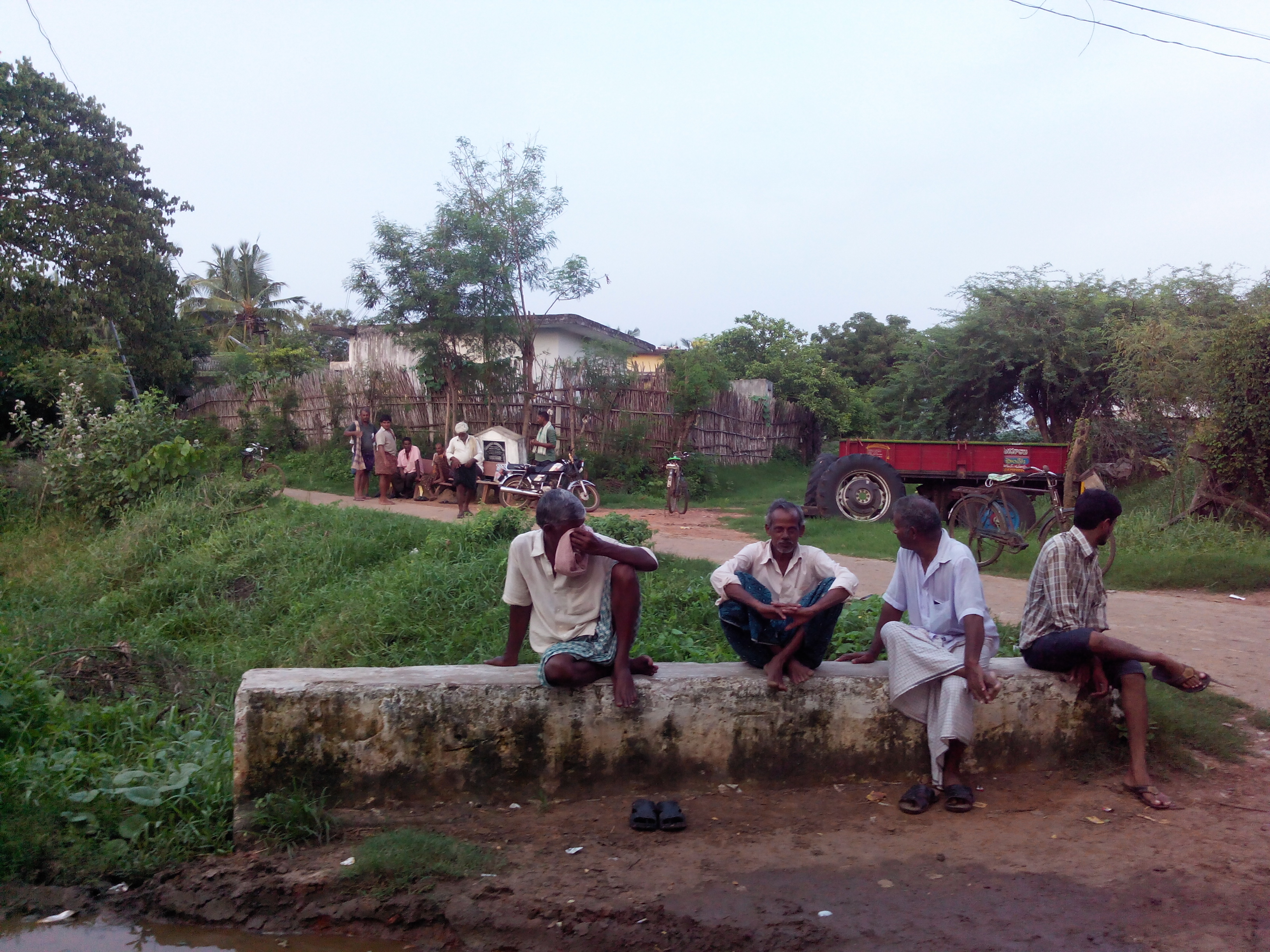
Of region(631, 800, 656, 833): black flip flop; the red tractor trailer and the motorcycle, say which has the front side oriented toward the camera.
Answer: the black flip flop

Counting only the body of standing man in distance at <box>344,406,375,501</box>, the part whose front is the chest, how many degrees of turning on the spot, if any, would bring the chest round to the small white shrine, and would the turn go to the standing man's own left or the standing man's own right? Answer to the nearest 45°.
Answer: approximately 90° to the standing man's own left

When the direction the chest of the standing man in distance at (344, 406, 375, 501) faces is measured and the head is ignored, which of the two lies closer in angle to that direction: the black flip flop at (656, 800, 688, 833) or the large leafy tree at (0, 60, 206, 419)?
the black flip flop

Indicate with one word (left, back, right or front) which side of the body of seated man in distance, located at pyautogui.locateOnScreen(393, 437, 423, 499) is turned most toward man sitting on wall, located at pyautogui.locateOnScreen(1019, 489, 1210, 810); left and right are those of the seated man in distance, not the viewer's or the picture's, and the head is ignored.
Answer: front

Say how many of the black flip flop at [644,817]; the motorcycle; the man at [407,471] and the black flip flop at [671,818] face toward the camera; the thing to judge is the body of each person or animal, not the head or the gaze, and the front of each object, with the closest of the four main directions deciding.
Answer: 3

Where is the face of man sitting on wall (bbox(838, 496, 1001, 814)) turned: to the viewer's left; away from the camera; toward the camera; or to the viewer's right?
to the viewer's left

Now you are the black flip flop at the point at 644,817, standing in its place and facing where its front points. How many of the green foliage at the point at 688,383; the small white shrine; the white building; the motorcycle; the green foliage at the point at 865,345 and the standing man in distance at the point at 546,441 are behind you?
6

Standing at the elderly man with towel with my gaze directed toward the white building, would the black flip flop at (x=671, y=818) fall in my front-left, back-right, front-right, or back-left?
back-right
